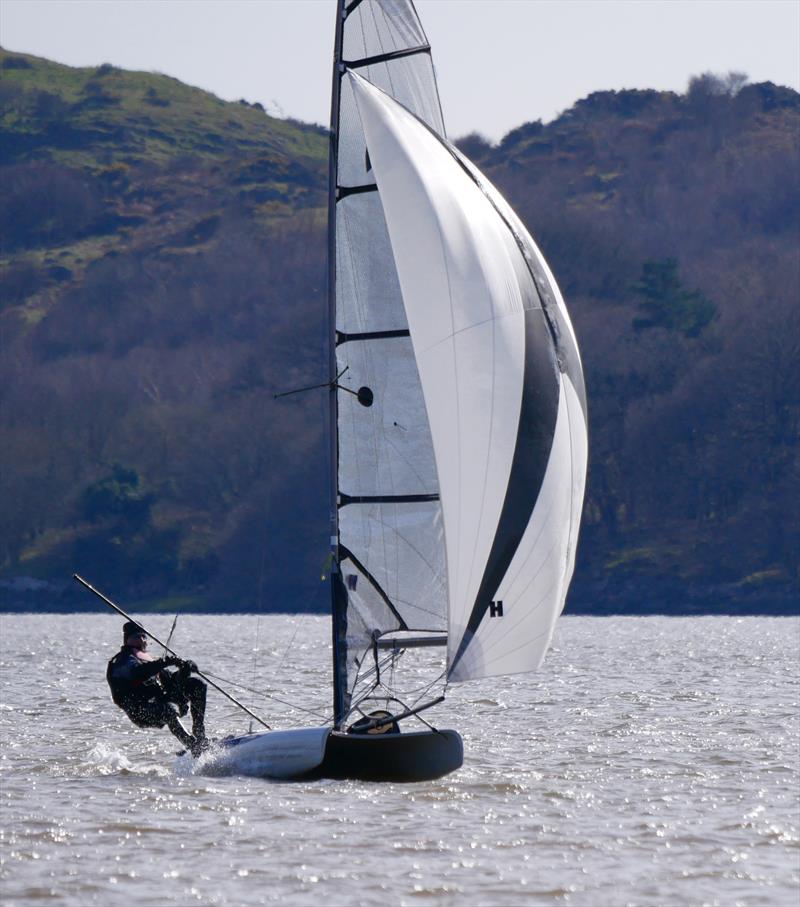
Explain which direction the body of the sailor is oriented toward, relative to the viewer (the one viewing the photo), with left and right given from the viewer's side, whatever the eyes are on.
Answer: facing to the right of the viewer

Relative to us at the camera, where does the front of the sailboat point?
facing the viewer and to the right of the viewer
